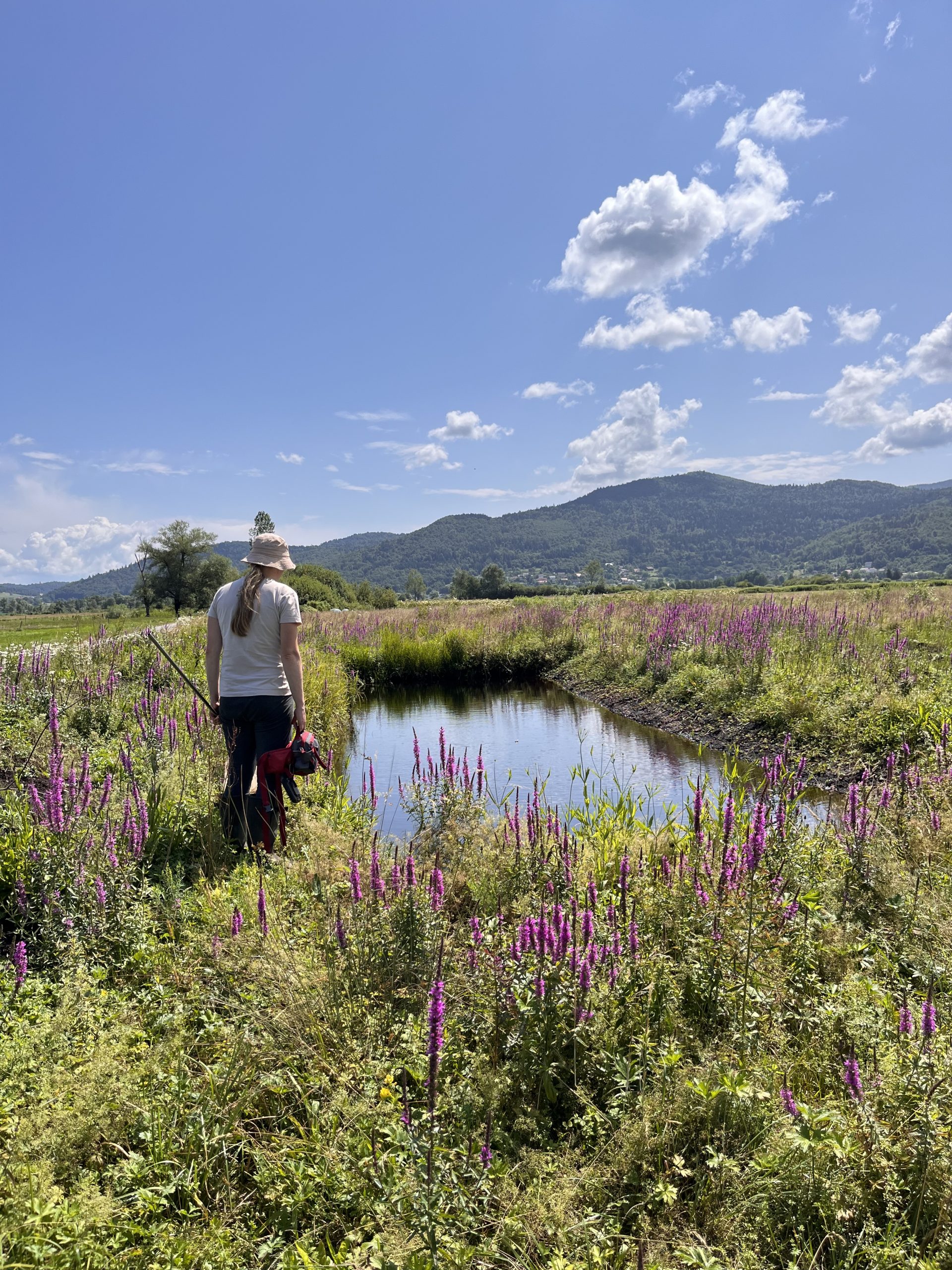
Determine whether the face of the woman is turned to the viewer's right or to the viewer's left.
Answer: to the viewer's right

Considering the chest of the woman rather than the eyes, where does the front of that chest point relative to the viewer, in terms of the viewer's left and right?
facing away from the viewer

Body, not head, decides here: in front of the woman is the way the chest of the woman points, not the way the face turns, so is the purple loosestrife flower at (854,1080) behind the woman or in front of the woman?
behind

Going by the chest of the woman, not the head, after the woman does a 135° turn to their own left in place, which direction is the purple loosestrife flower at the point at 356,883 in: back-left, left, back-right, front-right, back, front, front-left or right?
front-left

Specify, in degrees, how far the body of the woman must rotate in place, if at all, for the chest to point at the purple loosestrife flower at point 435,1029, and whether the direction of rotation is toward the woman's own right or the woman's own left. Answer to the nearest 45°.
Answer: approximately 180°

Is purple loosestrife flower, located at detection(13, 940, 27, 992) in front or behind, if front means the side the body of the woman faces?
behind
